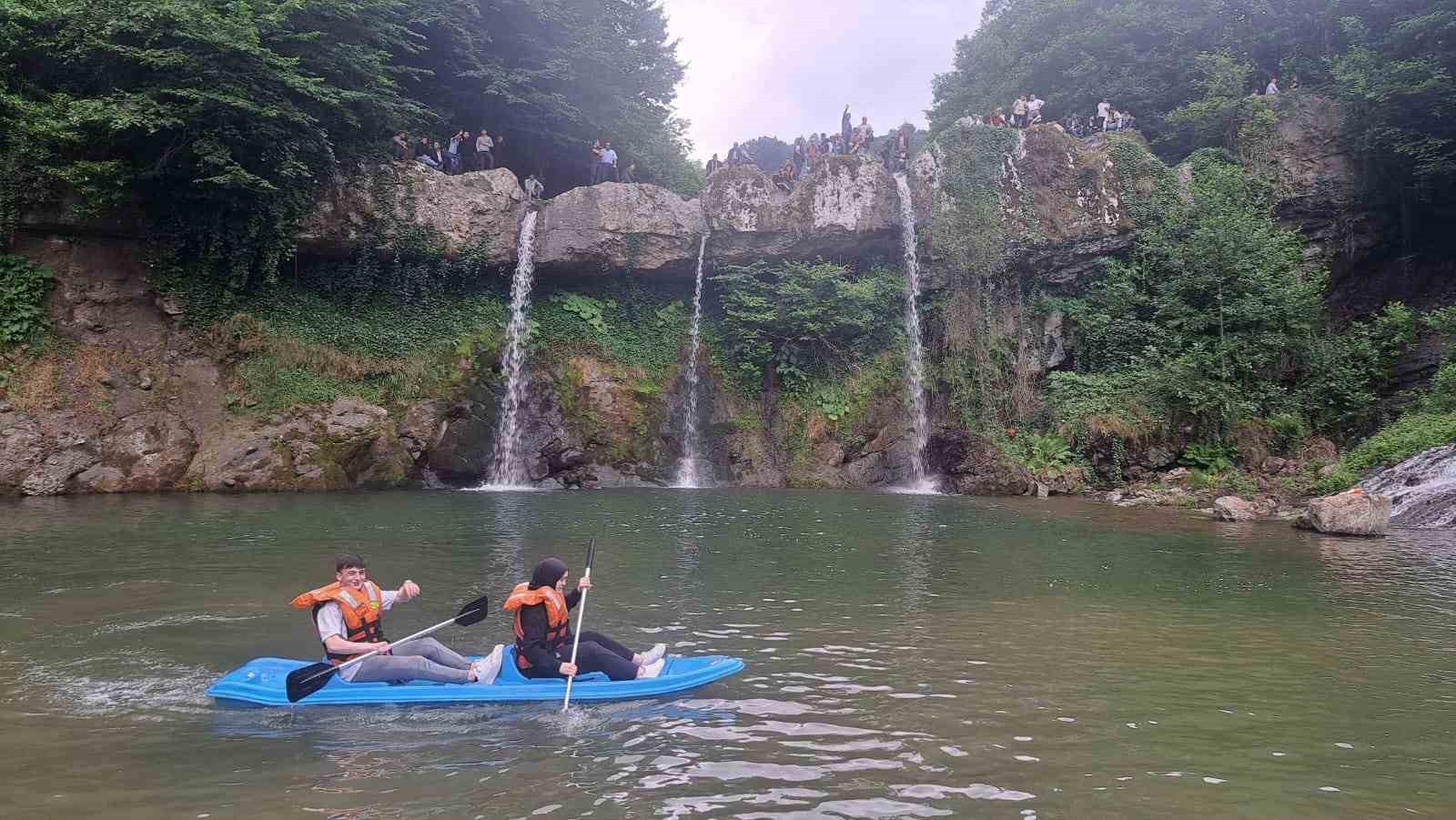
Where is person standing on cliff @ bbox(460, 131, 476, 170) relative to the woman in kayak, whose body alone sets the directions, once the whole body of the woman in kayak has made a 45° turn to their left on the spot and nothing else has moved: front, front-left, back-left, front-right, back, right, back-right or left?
front-left

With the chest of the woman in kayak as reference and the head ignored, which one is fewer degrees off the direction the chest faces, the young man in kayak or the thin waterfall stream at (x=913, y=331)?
the thin waterfall stream

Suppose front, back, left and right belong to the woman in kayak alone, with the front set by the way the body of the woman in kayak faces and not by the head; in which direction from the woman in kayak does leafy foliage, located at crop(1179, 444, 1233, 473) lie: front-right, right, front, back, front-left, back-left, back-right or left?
front-left

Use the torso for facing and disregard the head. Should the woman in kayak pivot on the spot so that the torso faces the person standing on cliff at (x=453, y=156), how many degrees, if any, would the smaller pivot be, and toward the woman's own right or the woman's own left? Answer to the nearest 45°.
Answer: approximately 90° to the woman's own left

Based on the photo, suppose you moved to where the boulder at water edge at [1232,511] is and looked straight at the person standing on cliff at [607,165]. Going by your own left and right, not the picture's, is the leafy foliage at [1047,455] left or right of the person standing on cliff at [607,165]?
right

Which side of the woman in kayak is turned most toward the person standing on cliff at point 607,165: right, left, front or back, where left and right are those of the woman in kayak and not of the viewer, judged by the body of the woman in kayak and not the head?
left

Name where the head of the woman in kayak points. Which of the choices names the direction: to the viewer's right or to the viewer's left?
to the viewer's right

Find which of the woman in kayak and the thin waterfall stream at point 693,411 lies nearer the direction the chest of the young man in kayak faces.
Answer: the woman in kayak

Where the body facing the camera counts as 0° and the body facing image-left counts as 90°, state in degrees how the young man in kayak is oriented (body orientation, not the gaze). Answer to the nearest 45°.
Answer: approximately 315°

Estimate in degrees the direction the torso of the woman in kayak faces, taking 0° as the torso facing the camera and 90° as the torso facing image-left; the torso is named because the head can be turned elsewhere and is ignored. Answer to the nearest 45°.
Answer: approximately 270°

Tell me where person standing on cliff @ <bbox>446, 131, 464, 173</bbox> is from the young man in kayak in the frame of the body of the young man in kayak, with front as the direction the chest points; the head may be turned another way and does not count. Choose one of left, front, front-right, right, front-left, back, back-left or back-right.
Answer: back-left

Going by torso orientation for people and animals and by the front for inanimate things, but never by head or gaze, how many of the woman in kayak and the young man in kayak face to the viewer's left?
0

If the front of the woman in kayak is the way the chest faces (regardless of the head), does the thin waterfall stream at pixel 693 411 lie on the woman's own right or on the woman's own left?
on the woman's own left

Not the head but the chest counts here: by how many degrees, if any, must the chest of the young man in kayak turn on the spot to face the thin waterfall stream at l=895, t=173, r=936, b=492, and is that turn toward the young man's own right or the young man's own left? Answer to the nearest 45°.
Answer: approximately 90° to the young man's own left

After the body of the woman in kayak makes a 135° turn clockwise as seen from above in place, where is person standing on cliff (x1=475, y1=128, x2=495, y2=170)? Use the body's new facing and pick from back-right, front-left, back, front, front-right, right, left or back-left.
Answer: back-right

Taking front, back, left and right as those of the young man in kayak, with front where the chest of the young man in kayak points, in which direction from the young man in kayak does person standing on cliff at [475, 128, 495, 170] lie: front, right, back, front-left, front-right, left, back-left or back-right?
back-left

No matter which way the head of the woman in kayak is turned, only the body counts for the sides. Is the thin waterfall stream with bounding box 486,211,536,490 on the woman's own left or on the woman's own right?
on the woman's own left
